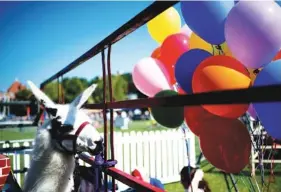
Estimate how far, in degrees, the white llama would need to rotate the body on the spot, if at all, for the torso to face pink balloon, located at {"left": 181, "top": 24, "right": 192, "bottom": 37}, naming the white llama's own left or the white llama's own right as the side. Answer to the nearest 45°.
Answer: approximately 45° to the white llama's own left
